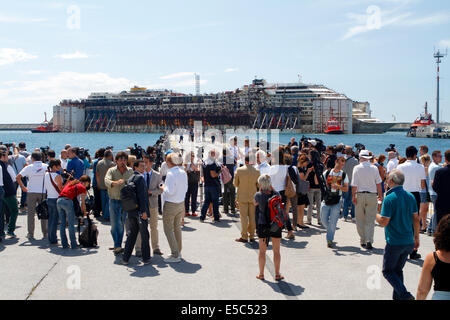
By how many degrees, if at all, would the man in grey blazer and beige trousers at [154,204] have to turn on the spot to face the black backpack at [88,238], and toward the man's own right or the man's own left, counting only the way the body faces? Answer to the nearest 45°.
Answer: approximately 45° to the man's own right

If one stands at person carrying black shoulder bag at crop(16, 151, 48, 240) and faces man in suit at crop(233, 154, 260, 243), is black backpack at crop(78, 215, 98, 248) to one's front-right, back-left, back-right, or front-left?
front-right

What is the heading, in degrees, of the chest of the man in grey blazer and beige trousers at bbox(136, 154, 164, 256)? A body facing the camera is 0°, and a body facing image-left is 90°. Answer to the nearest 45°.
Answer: approximately 45°

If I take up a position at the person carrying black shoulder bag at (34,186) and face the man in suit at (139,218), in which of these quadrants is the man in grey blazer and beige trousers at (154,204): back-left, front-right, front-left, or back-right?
front-left
